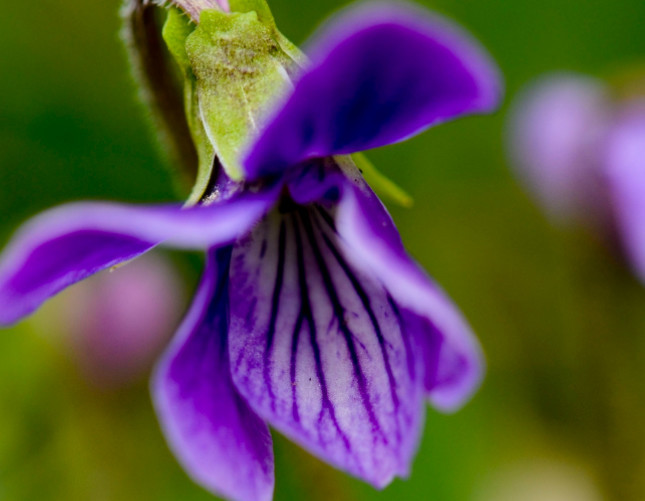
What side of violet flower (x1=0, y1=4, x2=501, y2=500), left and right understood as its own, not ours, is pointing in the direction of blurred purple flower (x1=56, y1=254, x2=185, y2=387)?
back

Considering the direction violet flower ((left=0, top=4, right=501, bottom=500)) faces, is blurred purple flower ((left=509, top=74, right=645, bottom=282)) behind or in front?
behind

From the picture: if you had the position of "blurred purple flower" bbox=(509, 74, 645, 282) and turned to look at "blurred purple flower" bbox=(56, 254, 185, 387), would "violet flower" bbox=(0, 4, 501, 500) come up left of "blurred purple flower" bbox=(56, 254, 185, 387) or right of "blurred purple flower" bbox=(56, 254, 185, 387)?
left

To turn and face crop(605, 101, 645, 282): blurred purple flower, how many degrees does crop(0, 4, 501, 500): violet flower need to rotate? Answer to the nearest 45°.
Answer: approximately 135° to its left

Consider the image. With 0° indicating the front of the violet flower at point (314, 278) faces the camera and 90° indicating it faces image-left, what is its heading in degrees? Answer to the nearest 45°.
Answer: approximately 0°
